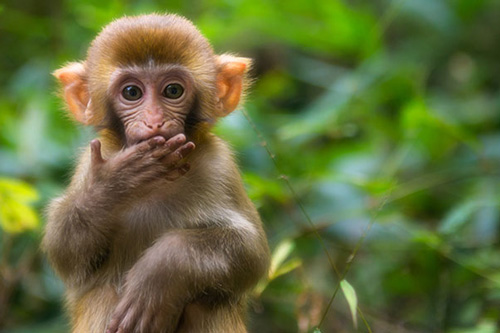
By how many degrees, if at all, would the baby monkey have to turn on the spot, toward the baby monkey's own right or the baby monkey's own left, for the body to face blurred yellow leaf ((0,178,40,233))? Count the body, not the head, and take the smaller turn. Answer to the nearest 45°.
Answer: approximately 135° to the baby monkey's own right

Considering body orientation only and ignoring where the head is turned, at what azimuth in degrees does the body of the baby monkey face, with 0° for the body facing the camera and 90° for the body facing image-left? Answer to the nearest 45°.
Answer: approximately 0°
